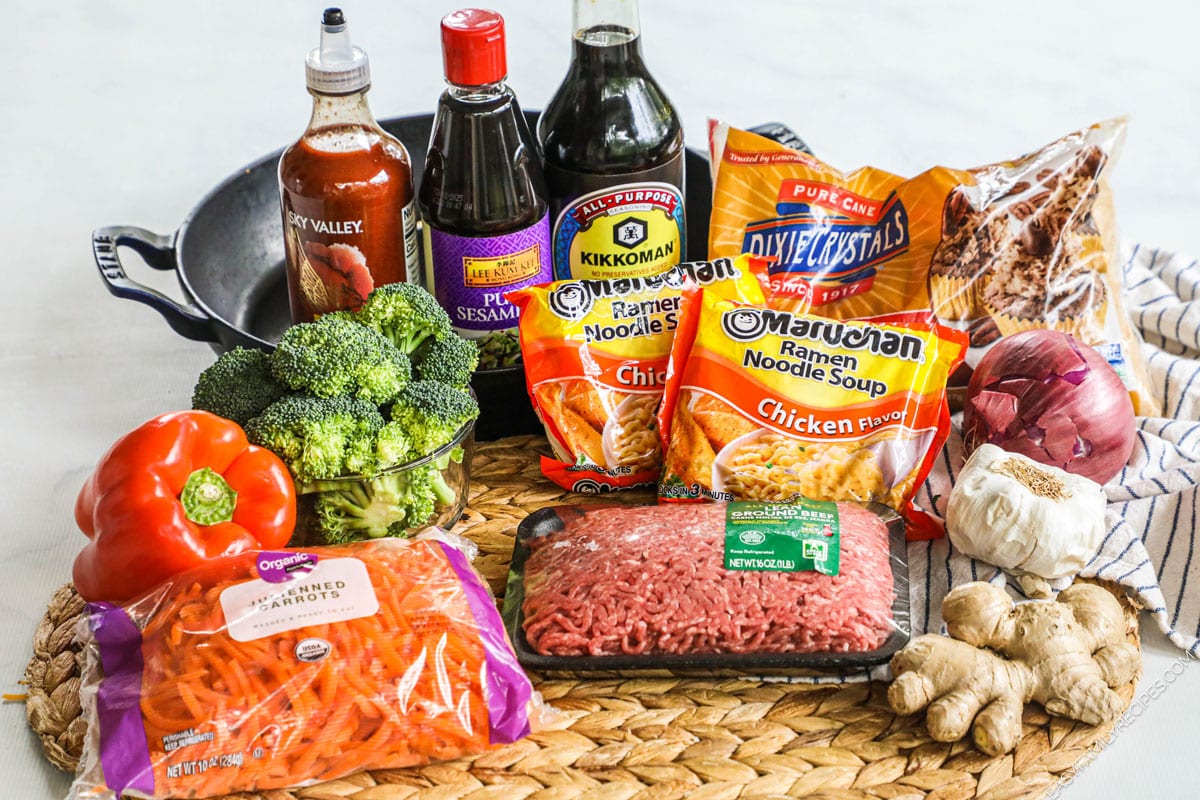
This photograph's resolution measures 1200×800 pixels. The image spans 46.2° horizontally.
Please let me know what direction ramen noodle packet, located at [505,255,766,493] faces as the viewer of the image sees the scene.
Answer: facing the viewer

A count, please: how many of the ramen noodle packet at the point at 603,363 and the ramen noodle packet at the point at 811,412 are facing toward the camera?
2

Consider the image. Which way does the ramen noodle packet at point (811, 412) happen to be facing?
toward the camera

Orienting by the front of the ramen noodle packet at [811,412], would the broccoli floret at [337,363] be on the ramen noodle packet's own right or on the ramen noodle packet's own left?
on the ramen noodle packet's own right
